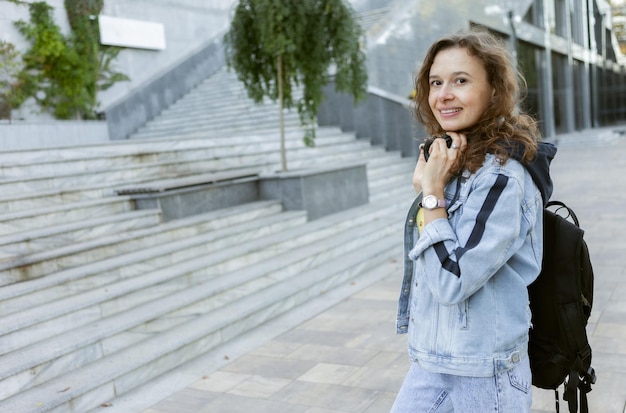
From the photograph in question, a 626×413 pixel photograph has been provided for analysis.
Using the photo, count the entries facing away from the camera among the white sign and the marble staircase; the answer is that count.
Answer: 0

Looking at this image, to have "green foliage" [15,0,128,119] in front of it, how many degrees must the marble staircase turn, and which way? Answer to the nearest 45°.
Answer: approximately 135° to its left

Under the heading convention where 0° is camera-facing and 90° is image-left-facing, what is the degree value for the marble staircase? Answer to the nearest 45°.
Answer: approximately 315°

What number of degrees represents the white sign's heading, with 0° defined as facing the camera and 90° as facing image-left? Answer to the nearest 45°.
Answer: approximately 315°

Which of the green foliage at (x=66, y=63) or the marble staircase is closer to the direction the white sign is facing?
the marble staircase

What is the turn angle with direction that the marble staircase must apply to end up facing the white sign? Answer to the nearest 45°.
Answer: approximately 135° to its left

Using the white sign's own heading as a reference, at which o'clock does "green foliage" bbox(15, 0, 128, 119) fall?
The green foliage is roughly at 3 o'clock from the white sign.
